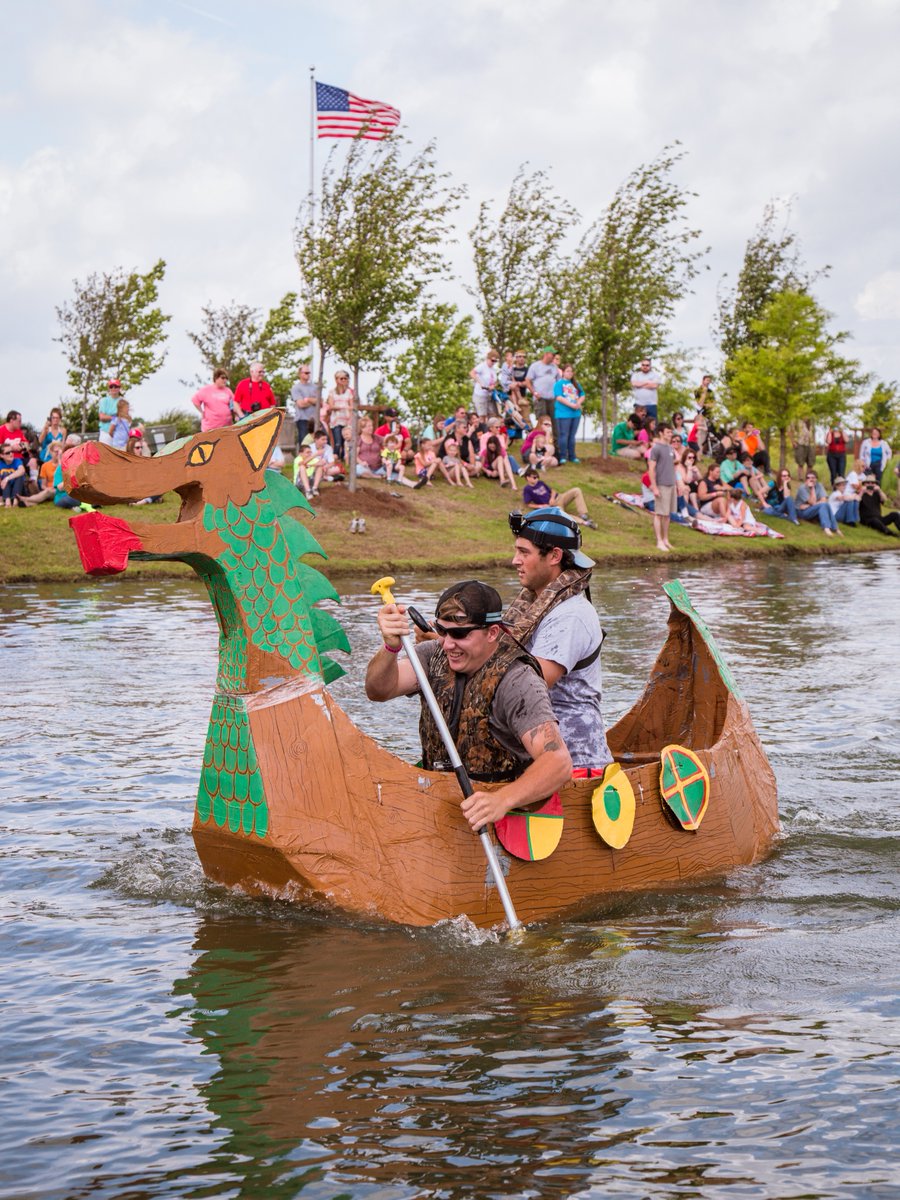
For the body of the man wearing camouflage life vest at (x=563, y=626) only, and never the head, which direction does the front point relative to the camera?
to the viewer's left

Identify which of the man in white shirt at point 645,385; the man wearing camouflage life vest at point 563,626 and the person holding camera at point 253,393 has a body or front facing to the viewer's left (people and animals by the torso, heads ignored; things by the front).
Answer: the man wearing camouflage life vest

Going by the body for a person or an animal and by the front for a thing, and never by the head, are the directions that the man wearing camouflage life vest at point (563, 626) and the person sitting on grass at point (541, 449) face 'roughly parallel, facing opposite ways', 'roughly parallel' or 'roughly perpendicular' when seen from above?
roughly perpendicular

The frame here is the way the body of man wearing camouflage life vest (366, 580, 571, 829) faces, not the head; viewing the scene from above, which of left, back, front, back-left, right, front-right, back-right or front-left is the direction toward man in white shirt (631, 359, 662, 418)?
back-right

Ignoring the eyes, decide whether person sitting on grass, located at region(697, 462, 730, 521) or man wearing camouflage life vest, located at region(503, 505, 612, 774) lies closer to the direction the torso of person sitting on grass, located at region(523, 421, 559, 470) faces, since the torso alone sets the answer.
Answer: the man wearing camouflage life vest

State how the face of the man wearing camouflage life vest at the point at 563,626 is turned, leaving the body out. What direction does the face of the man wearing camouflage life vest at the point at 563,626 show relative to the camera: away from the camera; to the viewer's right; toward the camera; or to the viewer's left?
to the viewer's left

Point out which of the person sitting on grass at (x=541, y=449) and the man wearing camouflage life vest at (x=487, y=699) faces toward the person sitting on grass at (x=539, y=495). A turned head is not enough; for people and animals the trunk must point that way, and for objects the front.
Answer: the person sitting on grass at (x=541, y=449)

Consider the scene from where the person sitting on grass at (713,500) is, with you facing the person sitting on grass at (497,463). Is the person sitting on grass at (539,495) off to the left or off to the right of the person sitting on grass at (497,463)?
left

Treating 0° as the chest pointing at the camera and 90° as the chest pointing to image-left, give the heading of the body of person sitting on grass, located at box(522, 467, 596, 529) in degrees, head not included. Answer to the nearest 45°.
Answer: approximately 315°
